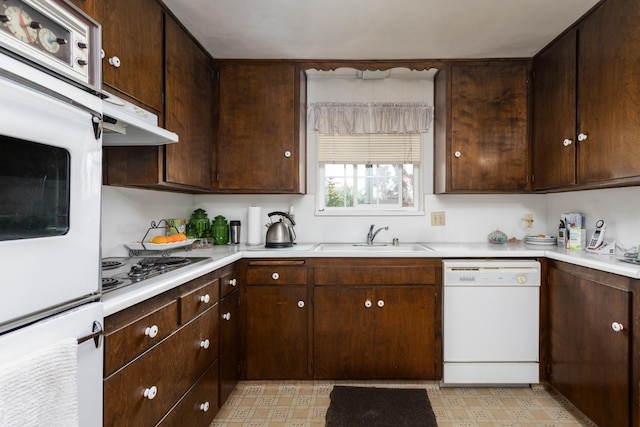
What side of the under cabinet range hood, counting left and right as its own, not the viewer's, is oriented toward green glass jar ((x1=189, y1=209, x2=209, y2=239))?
left

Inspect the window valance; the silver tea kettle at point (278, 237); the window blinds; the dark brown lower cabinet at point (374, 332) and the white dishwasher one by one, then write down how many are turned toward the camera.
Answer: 4

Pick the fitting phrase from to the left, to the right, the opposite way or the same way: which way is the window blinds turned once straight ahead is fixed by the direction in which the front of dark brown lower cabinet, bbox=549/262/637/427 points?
to the left

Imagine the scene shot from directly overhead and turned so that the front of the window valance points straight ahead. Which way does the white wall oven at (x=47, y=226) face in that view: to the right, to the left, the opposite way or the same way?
to the left

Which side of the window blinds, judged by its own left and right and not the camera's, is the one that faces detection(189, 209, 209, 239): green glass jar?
right

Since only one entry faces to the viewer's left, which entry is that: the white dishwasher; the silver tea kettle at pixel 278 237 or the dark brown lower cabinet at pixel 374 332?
the silver tea kettle

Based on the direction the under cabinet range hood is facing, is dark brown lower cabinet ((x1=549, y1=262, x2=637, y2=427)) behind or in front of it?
in front

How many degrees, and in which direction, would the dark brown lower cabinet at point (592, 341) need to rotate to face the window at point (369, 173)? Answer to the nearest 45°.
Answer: approximately 45° to its right

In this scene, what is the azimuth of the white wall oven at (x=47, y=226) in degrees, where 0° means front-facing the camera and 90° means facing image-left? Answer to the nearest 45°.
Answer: approximately 315°

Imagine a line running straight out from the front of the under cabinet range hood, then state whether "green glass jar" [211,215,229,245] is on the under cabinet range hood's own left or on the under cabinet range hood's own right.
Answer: on the under cabinet range hood's own left

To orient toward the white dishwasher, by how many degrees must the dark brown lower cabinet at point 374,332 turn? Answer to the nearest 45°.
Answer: approximately 90° to its left

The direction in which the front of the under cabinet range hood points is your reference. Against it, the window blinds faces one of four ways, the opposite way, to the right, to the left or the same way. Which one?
to the right

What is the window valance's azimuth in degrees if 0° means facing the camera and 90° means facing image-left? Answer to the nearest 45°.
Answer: approximately 0°
